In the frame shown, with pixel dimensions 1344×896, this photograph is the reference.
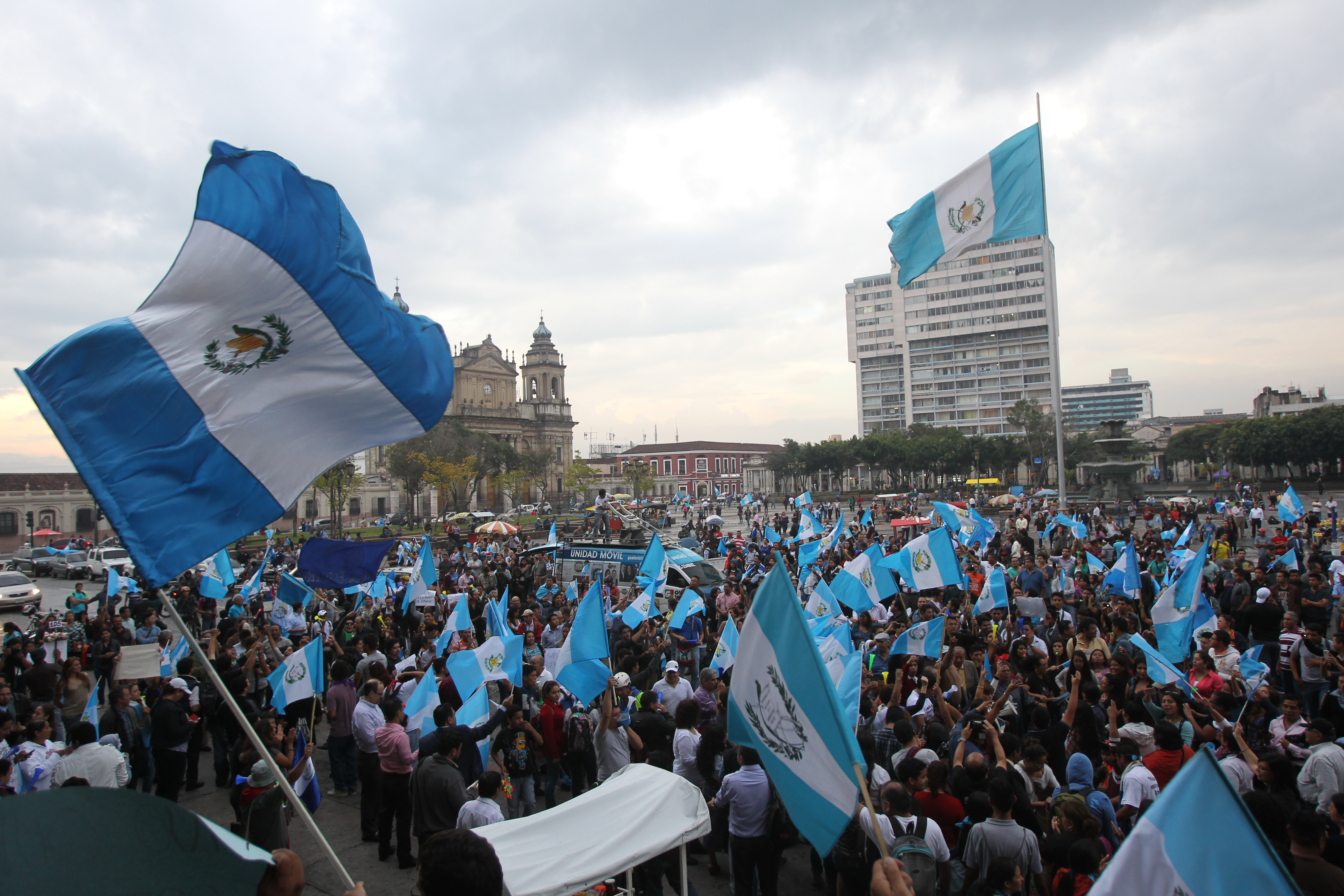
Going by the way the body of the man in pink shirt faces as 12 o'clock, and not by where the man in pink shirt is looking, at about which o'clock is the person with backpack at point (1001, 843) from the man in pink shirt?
The person with backpack is roughly at 3 o'clock from the man in pink shirt.

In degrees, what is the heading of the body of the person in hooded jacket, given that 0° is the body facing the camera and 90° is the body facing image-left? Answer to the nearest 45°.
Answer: approximately 180°

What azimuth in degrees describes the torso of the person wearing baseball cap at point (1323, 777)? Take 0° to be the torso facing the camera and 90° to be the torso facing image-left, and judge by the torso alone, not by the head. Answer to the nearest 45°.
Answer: approximately 135°

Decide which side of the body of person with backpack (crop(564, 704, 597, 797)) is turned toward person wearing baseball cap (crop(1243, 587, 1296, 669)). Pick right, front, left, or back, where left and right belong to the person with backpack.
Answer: right

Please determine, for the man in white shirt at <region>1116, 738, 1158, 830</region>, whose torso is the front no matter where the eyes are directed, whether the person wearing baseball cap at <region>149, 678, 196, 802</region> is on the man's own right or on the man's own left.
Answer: on the man's own left

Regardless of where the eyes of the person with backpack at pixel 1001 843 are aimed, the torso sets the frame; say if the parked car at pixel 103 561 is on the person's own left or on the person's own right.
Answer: on the person's own left

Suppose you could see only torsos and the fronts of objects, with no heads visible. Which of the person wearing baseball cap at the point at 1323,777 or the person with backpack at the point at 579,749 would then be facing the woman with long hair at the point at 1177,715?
the person wearing baseball cap

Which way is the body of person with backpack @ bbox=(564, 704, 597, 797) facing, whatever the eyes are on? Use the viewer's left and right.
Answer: facing away from the viewer

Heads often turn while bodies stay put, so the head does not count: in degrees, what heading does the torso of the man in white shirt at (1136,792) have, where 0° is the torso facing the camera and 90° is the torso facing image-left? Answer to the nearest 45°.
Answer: approximately 135°

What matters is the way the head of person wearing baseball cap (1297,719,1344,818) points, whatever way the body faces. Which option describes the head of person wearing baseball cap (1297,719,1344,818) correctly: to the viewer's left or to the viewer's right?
to the viewer's left

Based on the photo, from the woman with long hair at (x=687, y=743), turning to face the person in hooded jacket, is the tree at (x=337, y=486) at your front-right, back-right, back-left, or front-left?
back-left

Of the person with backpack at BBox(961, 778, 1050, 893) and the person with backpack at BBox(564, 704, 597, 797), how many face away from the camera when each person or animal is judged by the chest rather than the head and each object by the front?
2
